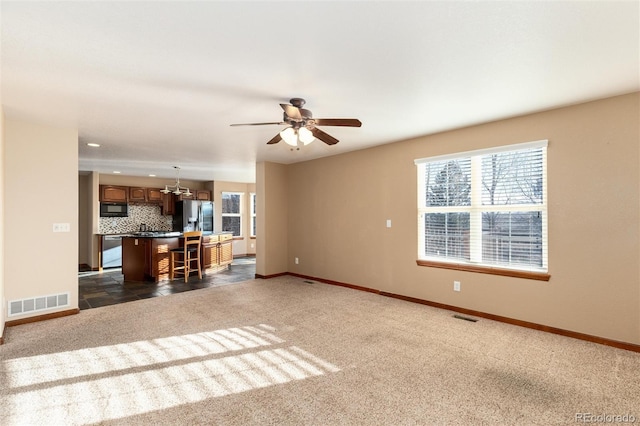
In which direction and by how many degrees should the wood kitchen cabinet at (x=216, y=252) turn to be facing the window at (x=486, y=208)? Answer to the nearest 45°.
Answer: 0° — it already faces it

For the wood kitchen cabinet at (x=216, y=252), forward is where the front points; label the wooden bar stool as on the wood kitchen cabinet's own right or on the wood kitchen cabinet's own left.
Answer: on the wood kitchen cabinet's own right

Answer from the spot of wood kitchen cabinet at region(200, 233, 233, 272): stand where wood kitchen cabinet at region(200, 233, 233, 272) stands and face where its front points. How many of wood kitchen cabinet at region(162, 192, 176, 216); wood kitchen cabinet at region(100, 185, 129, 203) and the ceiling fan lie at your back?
2

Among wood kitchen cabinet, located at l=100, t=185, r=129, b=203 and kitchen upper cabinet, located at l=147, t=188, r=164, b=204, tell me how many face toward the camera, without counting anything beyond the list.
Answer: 2

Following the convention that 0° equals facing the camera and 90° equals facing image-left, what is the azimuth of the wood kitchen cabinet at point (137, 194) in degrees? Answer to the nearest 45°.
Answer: approximately 0°

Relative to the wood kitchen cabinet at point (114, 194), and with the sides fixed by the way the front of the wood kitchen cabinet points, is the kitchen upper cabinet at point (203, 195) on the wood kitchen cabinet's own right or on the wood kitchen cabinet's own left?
on the wood kitchen cabinet's own left

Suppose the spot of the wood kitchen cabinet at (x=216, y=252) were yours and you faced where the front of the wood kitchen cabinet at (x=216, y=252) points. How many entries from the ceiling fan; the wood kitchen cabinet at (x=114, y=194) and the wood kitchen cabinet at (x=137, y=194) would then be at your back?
2

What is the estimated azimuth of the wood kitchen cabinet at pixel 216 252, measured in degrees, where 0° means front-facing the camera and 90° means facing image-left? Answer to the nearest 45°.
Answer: approximately 315°
